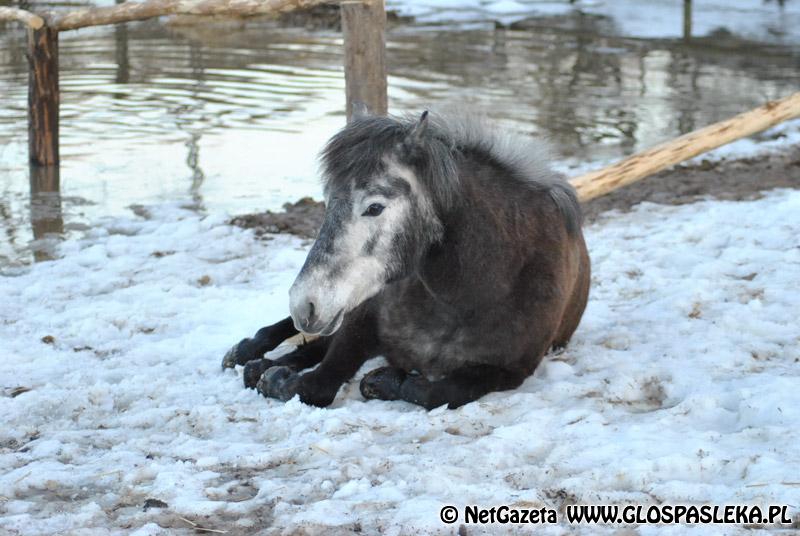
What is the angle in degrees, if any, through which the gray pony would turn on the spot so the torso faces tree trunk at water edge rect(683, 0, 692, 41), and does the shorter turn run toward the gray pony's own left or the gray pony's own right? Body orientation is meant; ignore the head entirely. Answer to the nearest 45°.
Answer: approximately 135° to the gray pony's own right

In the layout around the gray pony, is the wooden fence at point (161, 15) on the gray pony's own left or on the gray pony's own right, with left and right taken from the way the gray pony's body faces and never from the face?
on the gray pony's own right

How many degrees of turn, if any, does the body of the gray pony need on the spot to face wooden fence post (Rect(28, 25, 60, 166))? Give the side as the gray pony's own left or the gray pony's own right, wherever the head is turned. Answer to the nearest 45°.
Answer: approximately 90° to the gray pony's own right

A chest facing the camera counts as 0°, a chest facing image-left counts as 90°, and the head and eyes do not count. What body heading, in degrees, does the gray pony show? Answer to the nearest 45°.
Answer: approximately 45°

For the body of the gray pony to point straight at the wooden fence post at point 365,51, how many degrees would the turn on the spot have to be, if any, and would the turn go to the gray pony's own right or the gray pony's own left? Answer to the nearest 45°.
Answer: approximately 135° to the gray pony's own right
